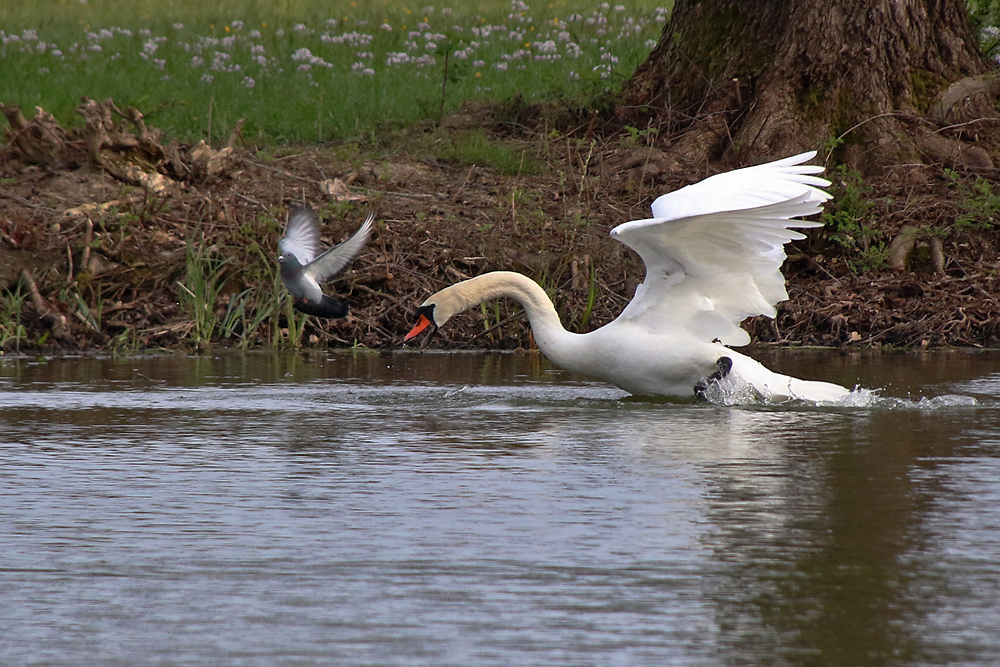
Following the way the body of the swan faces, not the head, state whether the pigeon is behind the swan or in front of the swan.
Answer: in front

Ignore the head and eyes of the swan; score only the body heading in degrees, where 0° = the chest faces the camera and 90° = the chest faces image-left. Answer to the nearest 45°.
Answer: approximately 90°
